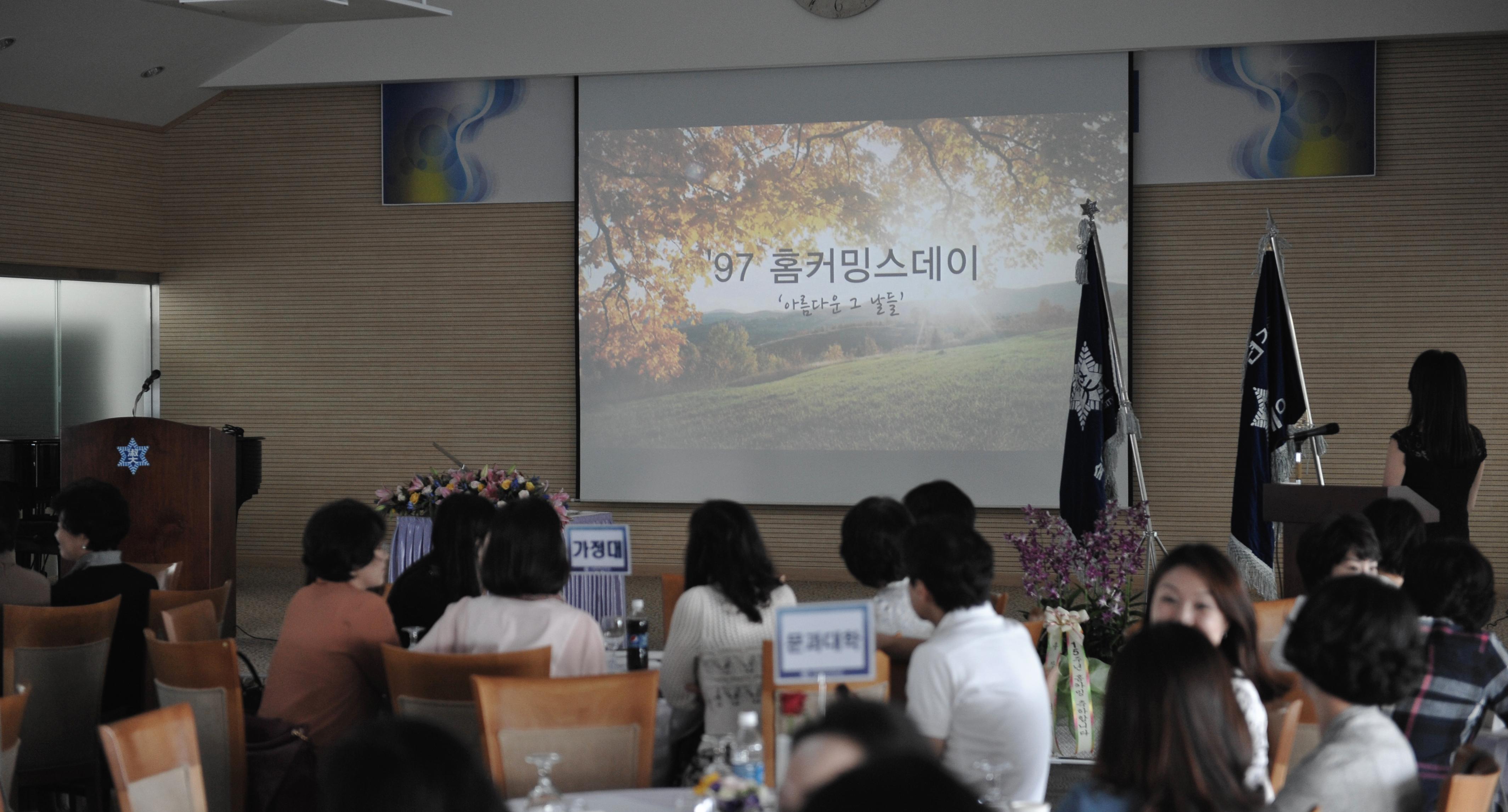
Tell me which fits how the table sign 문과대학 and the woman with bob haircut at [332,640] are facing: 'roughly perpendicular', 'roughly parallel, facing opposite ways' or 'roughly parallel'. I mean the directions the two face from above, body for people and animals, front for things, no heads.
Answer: roughly parallel, facing opposite ways

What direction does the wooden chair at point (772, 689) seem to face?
away from the camera

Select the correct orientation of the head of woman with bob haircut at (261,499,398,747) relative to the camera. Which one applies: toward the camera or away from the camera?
away from the camera

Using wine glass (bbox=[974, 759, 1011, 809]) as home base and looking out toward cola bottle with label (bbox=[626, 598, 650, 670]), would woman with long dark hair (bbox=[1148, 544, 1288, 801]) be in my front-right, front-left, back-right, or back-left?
front-right

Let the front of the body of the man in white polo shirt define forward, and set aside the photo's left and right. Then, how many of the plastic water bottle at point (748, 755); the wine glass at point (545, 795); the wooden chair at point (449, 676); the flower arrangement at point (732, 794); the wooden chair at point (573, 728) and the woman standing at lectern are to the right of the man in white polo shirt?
1

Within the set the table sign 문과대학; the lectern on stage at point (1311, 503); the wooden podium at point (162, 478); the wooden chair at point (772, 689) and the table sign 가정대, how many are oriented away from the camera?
1

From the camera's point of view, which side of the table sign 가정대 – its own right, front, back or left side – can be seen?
front

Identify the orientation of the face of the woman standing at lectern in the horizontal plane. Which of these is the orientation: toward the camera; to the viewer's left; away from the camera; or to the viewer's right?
away from the camera

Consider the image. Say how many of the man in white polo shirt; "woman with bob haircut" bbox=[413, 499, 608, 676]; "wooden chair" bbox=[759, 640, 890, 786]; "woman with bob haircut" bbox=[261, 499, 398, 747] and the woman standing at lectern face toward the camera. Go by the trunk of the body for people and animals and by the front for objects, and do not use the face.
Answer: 0

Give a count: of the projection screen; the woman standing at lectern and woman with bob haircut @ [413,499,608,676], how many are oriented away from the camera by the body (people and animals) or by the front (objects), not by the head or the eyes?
2

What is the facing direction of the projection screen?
toward the camera

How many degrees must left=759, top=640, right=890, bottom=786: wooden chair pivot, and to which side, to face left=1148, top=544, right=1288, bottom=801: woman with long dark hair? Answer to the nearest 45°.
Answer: approximately 90° to its right

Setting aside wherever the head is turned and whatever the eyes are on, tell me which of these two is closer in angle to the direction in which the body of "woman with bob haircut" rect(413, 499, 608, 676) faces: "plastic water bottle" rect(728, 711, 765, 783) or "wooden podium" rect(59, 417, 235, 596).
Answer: the wooden podium

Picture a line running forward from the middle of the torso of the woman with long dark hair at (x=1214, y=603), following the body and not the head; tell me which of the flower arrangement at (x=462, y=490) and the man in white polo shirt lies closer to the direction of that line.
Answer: the man in white polo shirt

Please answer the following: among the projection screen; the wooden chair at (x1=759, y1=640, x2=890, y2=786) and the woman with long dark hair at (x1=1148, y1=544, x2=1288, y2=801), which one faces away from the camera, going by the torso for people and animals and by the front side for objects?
the wooden chair

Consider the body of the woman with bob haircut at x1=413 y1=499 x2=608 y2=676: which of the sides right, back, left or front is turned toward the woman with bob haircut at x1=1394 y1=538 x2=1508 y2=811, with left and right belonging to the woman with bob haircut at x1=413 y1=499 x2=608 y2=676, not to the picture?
right

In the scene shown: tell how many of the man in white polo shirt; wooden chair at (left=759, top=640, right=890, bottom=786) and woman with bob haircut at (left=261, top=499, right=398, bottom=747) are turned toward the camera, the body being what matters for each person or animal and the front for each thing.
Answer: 0

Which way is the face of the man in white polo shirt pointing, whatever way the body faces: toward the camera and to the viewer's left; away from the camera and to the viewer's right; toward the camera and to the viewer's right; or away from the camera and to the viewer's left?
away from the camera and to the viewer's left
